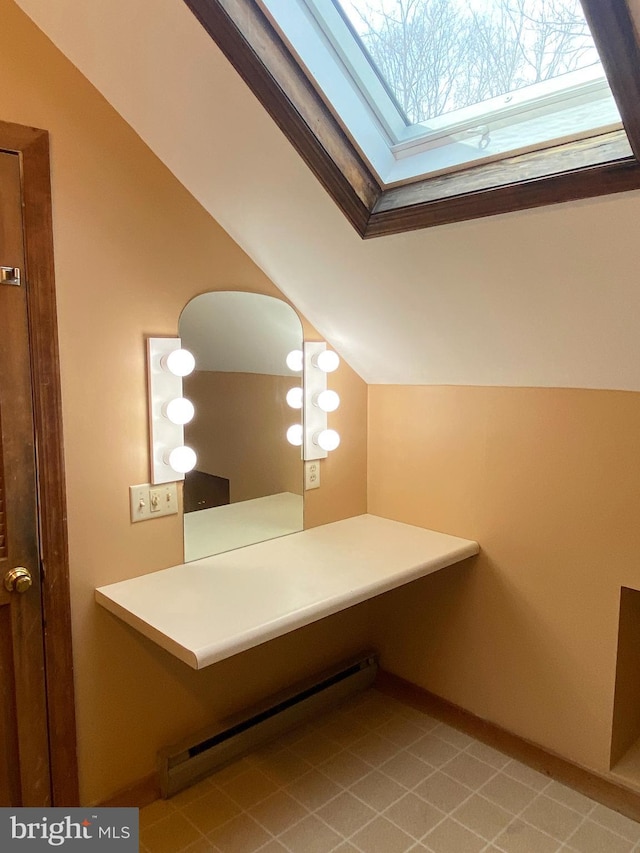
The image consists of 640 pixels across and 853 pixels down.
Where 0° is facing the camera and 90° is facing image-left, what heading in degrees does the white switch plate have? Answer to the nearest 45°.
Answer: approximately 315°

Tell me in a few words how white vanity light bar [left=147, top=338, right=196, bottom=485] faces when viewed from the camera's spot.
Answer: facing the viewer and to the right of the viewer

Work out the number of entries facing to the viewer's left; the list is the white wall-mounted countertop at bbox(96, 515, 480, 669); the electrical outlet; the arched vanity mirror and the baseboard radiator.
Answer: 0

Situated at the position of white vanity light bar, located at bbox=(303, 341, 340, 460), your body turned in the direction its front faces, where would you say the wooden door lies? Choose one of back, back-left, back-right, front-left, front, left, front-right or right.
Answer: right

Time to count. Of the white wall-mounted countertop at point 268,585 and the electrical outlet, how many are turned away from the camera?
0

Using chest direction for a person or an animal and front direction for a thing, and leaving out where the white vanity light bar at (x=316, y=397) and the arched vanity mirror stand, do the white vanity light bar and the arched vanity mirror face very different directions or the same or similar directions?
same or similar directions

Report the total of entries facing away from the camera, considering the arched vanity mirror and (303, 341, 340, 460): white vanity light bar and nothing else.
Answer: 0

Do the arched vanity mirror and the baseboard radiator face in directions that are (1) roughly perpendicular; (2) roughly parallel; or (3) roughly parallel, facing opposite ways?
roughly parallel
